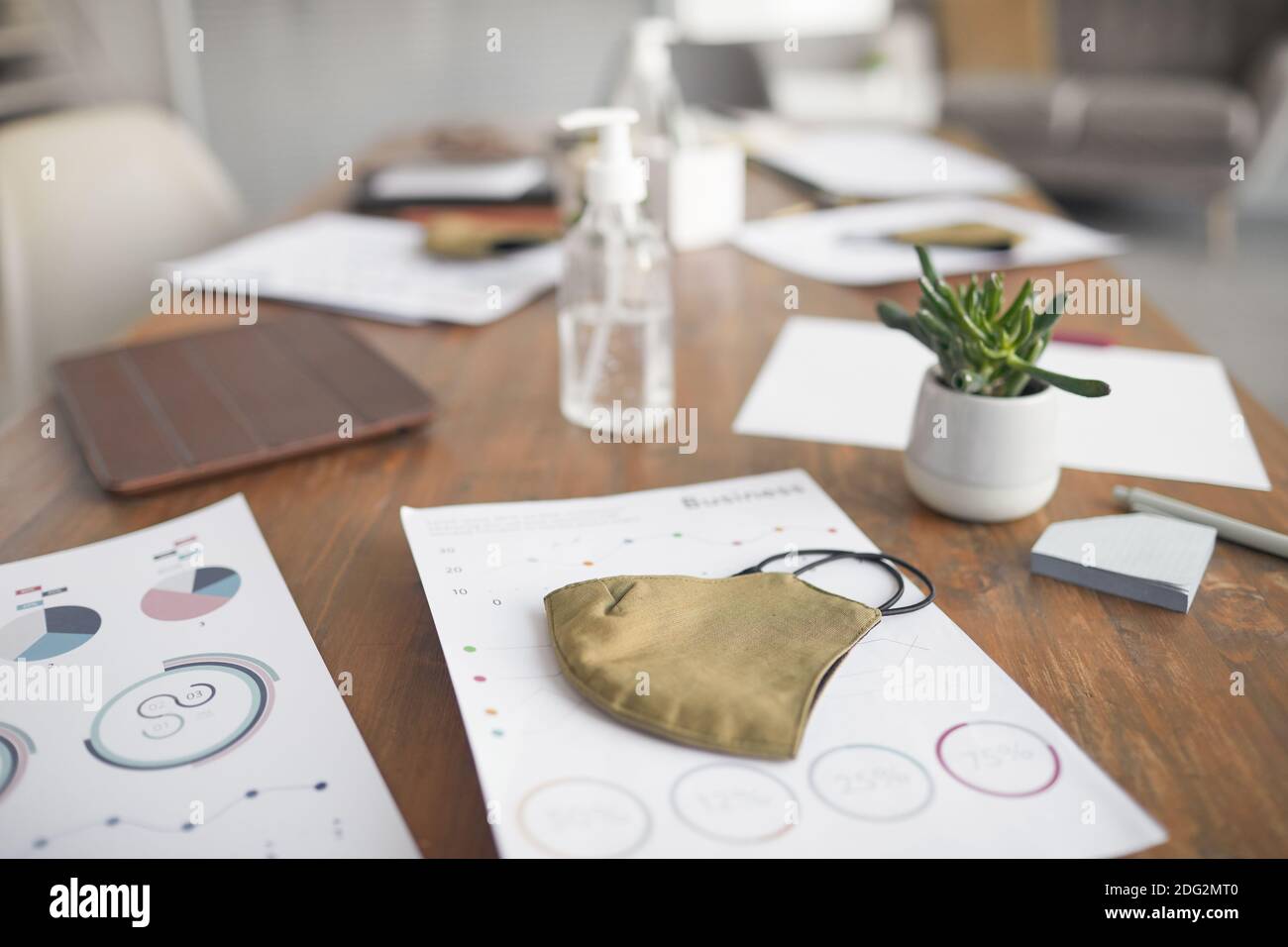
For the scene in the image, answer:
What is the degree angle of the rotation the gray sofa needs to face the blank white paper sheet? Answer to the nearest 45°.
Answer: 0° — it already faces it

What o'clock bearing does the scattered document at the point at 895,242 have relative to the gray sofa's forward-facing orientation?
The scattered document is roughly at 12 o'clock from the gray sofa.

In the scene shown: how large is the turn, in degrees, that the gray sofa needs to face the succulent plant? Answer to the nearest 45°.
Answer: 0° — it already faces it

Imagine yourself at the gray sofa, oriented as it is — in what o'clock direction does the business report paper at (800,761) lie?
The business report paper is roughly at 12 o'clock from the gray sofa.

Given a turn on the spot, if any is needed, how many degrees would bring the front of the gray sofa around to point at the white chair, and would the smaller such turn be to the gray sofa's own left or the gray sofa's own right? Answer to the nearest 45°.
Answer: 0° — it already faces it

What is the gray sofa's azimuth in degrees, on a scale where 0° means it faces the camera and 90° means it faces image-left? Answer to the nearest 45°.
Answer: approximately 0°
